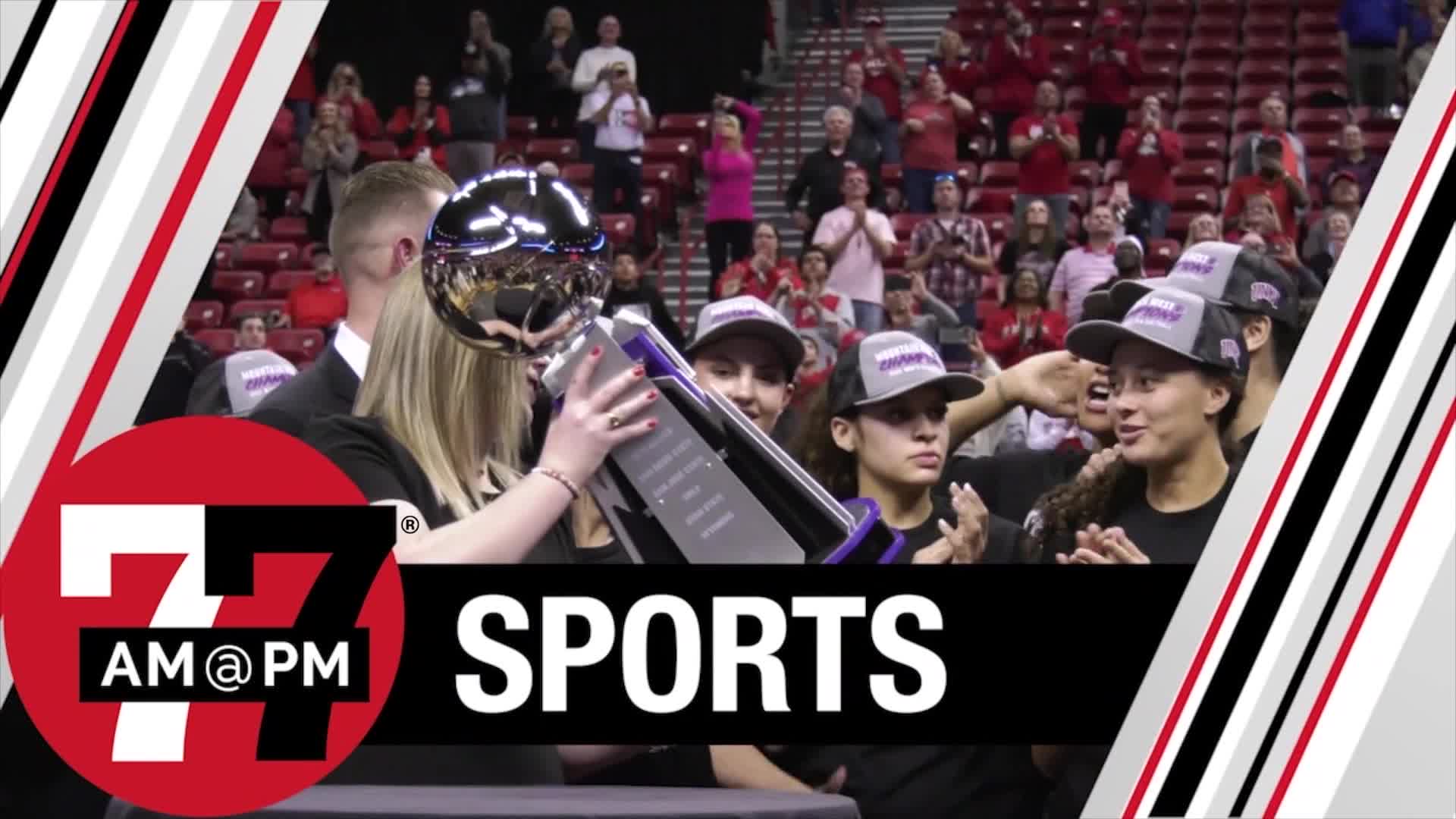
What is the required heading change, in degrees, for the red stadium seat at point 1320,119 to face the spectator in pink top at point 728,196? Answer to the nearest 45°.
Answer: approximately 45° to its right
